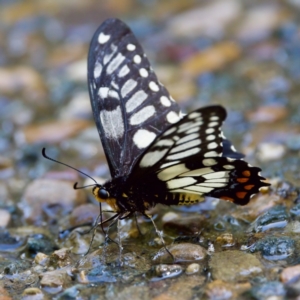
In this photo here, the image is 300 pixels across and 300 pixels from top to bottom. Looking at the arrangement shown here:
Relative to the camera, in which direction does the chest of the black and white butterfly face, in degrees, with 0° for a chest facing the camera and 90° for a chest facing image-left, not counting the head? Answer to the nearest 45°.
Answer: approximately 90°

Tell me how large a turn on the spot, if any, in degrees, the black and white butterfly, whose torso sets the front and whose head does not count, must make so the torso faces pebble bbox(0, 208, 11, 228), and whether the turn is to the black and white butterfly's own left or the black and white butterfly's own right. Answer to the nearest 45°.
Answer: approximately 45° to the black and white butterfly's own right
